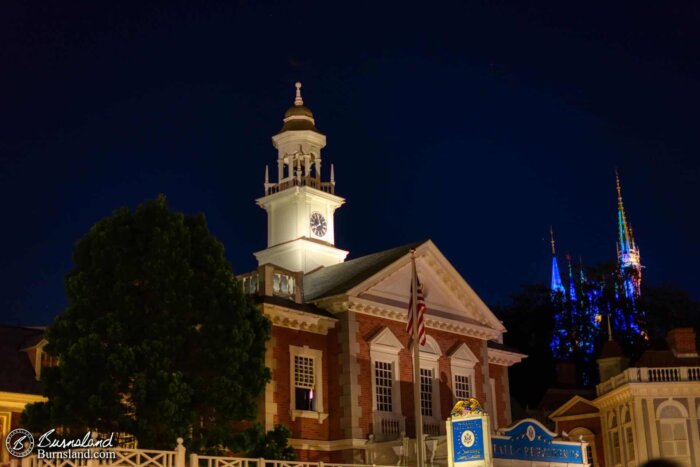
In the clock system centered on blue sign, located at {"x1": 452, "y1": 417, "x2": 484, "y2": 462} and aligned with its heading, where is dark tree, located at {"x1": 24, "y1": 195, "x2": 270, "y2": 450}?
The dark tree is roughly at 2 o'clock from the blue sign.

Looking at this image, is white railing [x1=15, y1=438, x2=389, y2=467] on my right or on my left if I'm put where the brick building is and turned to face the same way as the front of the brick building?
on my right

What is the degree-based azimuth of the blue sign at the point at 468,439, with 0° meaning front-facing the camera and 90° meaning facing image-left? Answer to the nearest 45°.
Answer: approximately 0°

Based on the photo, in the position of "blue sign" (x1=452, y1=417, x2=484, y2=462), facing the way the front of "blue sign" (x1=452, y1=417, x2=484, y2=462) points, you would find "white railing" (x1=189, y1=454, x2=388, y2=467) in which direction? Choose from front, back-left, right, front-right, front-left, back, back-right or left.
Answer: front-right

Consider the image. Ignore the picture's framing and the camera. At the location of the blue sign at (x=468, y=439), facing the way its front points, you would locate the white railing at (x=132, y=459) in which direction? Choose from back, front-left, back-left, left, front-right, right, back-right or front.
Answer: front-right

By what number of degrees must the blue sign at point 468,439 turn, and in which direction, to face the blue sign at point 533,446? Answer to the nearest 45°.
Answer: approximately 135° to its left

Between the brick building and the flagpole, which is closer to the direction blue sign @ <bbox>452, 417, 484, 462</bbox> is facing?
the flagpole
